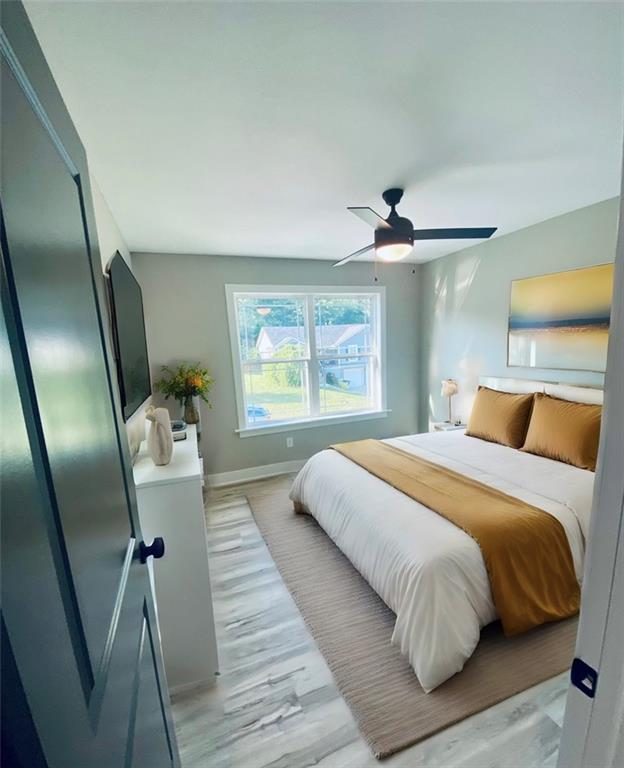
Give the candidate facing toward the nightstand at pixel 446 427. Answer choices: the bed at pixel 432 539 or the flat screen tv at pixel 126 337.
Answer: the flat screen tv

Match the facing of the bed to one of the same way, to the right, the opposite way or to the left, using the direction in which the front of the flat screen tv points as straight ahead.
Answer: the opposite way

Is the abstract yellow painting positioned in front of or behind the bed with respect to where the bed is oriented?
behind

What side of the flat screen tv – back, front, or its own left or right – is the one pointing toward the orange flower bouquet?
left

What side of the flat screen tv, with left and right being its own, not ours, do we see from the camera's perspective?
right

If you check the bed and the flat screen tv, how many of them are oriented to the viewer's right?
1

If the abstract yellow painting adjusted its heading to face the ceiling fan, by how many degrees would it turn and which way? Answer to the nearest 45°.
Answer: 0° — it already faces it

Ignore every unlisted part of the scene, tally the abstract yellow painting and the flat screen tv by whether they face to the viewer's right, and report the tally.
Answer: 1

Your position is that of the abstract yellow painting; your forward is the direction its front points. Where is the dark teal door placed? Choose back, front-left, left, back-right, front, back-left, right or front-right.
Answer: front-left

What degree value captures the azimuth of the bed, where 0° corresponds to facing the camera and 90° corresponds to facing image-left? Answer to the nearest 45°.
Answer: approximately 45°
